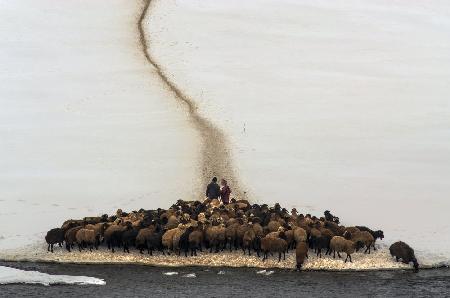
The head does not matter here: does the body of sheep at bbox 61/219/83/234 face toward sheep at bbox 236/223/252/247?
no

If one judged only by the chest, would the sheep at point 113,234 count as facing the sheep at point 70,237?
no

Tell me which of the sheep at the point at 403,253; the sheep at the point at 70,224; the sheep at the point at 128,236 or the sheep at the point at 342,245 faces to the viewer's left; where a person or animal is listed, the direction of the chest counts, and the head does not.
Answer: the sheep at the point at 70,224

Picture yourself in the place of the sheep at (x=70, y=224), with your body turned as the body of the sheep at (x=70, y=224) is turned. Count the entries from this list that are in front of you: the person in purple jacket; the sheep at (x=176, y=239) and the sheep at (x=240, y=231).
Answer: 0

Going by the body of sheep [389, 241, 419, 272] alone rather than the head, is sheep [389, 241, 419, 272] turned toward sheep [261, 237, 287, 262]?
no

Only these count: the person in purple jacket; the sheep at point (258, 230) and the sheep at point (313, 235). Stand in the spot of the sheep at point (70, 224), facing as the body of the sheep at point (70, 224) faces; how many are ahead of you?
0

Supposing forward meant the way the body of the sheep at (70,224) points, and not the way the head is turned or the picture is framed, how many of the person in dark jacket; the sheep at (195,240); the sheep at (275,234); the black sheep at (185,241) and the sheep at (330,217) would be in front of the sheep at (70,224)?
0

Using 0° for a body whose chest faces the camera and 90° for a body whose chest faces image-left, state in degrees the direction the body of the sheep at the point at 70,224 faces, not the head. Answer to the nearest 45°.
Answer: approximately 90°
